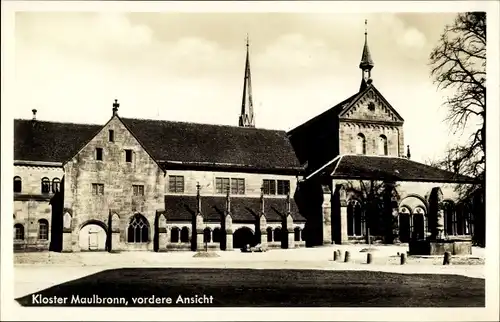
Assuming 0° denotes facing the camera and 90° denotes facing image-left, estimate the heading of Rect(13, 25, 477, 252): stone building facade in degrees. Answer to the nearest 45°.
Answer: approximately 0°
